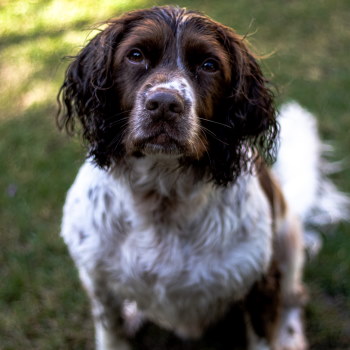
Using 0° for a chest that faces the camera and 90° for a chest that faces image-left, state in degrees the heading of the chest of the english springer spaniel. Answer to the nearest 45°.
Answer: approximately 0°
